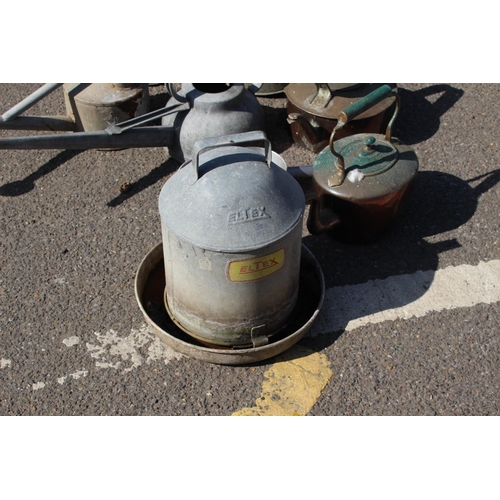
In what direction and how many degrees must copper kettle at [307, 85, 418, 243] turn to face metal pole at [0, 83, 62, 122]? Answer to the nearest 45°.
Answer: approximately 45° to its right

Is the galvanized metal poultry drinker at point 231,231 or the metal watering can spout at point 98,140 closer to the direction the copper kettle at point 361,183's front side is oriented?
the galvanized metal poultry drinker

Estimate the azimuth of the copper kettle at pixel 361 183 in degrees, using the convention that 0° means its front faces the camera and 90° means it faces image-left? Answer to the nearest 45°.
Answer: approximately 45°

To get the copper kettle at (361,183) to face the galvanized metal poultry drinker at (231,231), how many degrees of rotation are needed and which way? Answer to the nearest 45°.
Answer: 0° — it already faces it

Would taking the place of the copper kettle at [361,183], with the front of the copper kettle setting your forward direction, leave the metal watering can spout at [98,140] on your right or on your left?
on your right

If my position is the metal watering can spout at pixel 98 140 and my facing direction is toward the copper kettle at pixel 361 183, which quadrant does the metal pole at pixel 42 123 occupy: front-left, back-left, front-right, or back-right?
back-left

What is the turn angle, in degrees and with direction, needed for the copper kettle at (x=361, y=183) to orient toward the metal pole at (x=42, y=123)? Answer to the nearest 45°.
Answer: approximately 45° to its right
